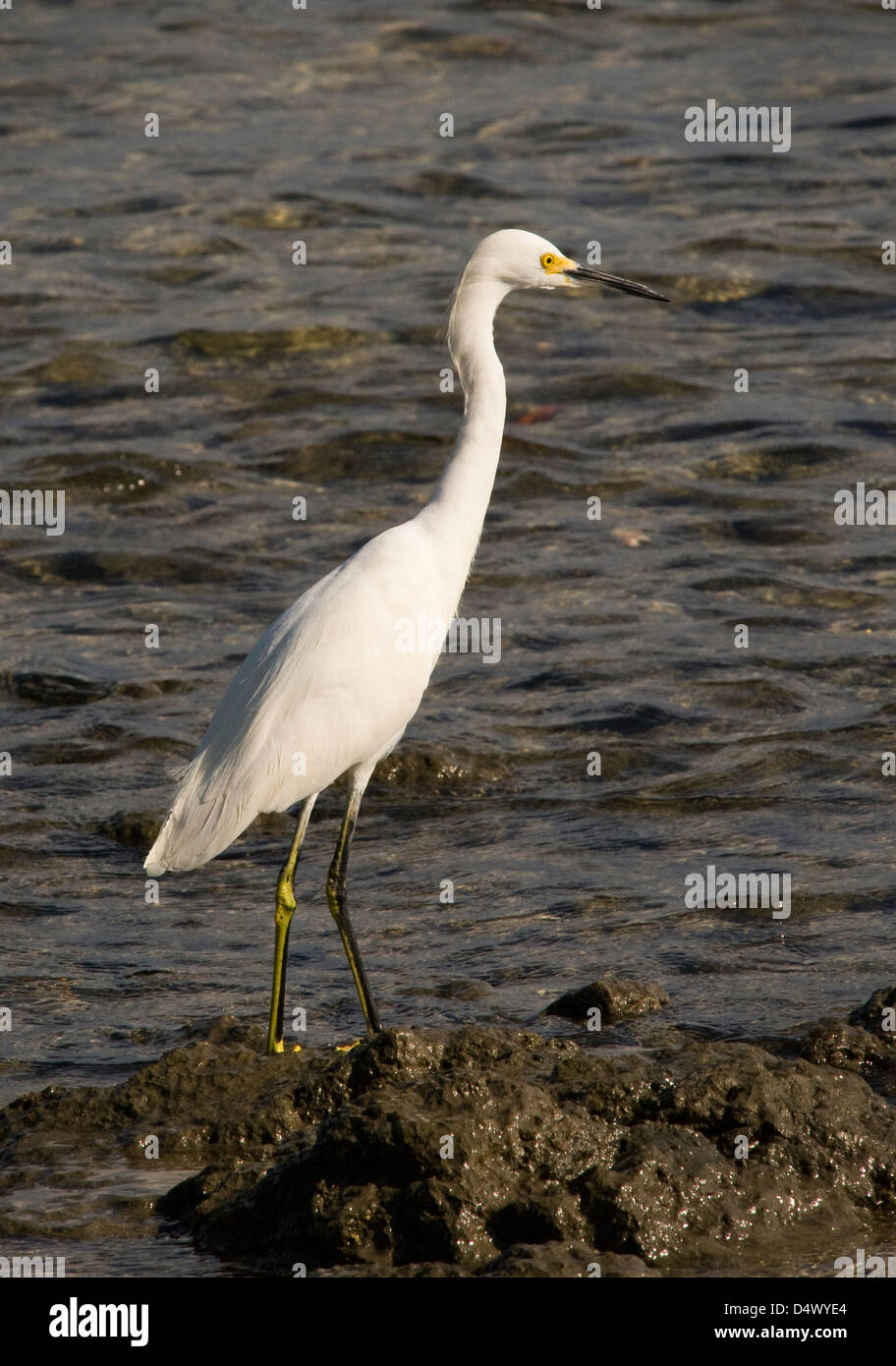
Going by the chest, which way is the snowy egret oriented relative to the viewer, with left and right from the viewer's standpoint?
facing to the right of the viewer
